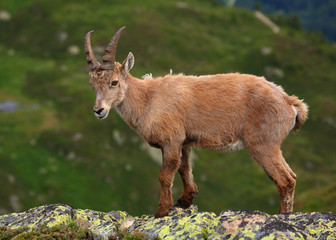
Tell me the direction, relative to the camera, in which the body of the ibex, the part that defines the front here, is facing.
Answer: to the viewer's left
